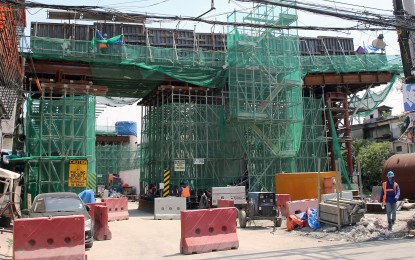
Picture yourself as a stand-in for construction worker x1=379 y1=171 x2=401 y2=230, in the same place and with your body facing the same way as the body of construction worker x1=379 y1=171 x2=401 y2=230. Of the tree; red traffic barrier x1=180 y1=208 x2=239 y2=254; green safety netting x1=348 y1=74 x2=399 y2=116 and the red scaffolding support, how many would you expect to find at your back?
3

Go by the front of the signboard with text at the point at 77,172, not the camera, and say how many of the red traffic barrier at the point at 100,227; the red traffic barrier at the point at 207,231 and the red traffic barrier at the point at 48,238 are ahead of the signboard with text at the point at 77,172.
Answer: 3

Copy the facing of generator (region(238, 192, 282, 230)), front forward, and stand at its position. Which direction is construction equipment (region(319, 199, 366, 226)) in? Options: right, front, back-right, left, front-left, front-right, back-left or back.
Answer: front-left

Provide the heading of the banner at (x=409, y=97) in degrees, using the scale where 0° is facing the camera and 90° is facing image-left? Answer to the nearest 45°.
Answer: approximately 0°

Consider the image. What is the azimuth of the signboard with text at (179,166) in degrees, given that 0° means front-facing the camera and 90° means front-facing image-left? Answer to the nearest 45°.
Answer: approximately 0°

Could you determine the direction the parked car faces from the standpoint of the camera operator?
facing the viewer

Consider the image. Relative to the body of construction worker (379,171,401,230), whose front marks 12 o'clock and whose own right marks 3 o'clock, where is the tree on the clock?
The tree is roughly at 6 o'clock from the construction worker.

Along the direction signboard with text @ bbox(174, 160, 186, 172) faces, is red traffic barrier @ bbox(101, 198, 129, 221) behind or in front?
in front

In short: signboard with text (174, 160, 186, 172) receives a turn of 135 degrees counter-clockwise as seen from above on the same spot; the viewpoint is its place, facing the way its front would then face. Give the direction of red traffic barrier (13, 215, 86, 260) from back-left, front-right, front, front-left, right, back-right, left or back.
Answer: back-right

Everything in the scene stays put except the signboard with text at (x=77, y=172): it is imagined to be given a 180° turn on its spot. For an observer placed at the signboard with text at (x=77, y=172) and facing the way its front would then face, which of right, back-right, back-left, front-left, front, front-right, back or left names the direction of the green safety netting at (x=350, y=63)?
right

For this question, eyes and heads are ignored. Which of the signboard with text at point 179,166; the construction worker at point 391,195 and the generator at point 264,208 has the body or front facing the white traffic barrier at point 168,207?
the signboard with text

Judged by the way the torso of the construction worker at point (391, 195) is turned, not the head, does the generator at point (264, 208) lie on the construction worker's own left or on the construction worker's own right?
on the construction worker's own right
